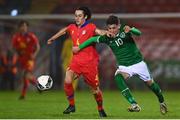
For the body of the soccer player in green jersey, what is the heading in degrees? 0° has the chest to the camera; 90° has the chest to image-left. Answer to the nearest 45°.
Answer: approximately 45°

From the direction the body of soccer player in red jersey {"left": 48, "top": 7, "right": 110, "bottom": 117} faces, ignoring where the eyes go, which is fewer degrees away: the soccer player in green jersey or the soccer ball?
the soccer ball

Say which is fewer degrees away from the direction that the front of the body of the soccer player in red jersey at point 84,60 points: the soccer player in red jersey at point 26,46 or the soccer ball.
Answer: the soccer ball

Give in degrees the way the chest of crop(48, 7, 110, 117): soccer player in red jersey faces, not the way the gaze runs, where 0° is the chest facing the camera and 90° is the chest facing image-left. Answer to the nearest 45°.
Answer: approximately 45°

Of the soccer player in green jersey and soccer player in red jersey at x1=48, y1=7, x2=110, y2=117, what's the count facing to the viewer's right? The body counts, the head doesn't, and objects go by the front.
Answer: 0
